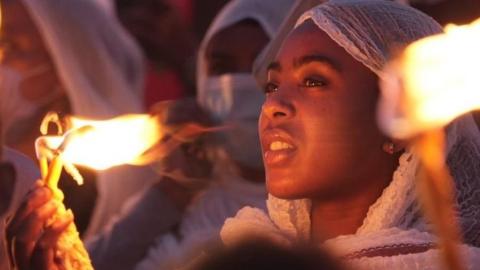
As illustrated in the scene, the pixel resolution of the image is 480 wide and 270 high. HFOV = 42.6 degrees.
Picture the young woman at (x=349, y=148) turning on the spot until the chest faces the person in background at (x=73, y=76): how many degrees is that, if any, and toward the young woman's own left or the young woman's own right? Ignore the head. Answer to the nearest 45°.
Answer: approximately 90° to the young woman's own right

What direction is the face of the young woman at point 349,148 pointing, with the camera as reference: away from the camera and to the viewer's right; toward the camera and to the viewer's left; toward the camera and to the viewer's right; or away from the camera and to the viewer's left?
toward the camera and to the viewer's left

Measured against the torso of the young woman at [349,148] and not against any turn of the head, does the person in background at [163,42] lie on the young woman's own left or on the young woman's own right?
on the young woman's own right

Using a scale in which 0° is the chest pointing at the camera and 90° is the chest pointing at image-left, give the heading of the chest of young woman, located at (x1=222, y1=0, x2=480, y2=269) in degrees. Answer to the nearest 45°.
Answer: approximately 45°

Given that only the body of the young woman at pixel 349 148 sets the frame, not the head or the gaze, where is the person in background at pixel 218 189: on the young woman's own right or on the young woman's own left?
on the young woman's own right

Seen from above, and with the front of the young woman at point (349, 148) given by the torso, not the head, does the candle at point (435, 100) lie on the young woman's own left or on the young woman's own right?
on the young woman's own left
